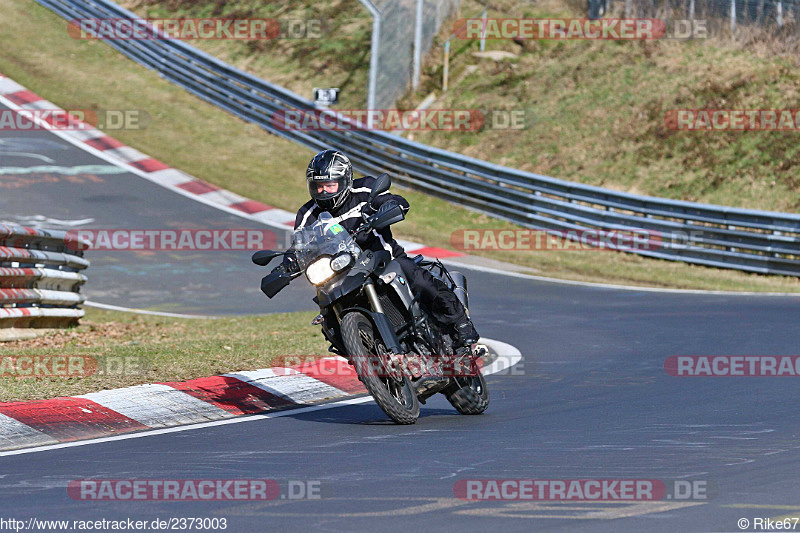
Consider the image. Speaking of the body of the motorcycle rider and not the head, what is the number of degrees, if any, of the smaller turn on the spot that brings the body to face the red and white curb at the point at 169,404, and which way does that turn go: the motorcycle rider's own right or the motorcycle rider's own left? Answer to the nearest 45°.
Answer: approximately 90° to the motorcycle rider's own right

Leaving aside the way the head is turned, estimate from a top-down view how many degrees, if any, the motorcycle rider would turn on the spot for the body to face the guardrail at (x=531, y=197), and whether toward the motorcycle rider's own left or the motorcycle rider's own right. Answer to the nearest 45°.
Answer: approximately 135° to the motorcycle rider's own right

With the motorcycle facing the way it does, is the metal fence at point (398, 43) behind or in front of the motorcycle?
behind

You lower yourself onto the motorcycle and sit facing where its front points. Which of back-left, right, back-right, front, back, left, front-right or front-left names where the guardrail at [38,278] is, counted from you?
right

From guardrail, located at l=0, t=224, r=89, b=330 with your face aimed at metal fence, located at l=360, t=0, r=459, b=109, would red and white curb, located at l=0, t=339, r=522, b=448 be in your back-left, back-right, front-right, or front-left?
back-right

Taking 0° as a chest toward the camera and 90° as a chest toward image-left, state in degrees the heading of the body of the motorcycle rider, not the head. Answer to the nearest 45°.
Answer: approximately 45°

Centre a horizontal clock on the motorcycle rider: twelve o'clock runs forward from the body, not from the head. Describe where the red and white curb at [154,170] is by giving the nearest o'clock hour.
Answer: The red and white curb is roughly at 4 o'clock from the motorcycle rider.

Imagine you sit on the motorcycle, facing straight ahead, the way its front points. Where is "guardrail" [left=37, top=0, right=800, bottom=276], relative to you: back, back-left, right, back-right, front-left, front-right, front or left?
back-right

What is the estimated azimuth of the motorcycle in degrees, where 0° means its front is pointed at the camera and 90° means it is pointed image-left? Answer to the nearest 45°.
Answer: approximately 45°

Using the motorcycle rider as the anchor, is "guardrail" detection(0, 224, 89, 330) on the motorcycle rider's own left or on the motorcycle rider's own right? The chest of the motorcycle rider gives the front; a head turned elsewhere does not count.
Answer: on the motorcycle rider's own right

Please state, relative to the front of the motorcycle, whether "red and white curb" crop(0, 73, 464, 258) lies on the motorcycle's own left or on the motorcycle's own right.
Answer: on the motorcycle's own right

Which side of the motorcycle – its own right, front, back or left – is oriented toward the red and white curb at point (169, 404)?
right
